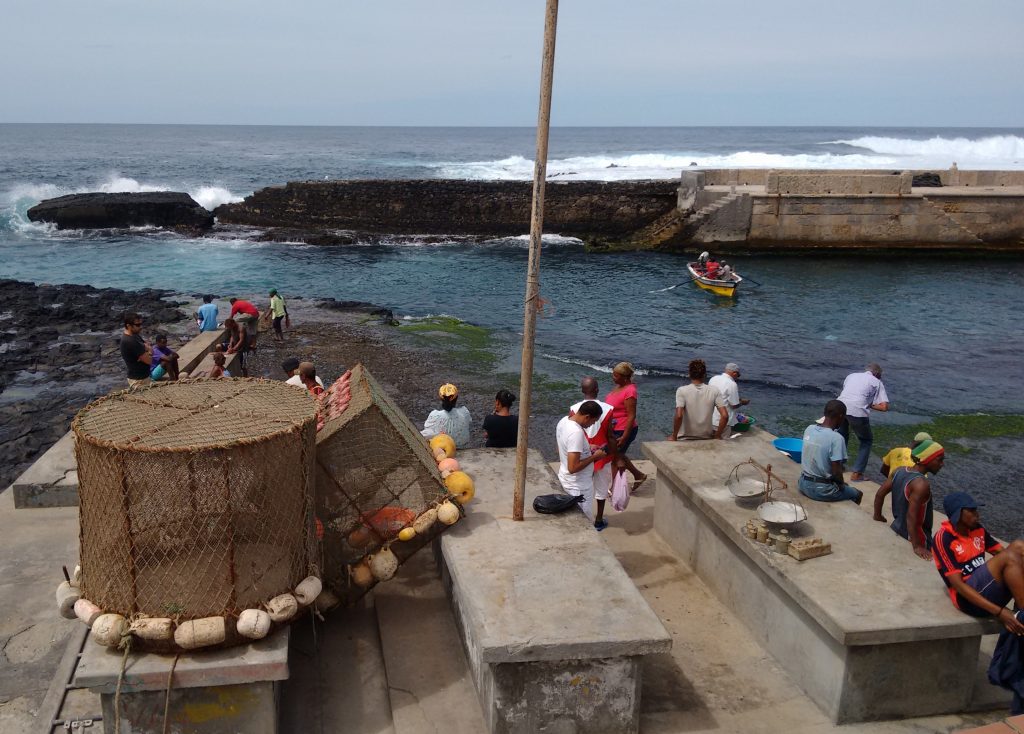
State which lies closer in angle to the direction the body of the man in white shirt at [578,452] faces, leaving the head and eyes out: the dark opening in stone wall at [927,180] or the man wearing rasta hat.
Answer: the man wearing rasta hat

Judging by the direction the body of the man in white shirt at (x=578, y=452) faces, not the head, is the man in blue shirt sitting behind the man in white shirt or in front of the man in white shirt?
in front

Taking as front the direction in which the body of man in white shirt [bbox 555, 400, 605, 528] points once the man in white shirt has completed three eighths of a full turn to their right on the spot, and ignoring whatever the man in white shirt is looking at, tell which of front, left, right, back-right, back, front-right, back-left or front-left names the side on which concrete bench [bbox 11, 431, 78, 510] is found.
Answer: front-right

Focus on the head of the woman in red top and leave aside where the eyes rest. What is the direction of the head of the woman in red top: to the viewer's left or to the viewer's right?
to the viewer's left

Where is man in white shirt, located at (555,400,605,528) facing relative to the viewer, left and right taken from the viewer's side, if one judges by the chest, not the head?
facing to the right of the viewer

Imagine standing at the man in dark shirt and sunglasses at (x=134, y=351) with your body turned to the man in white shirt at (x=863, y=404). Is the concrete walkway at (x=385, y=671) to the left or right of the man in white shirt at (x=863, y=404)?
right

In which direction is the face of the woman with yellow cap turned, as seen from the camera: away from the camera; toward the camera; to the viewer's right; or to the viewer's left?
away from the camera
